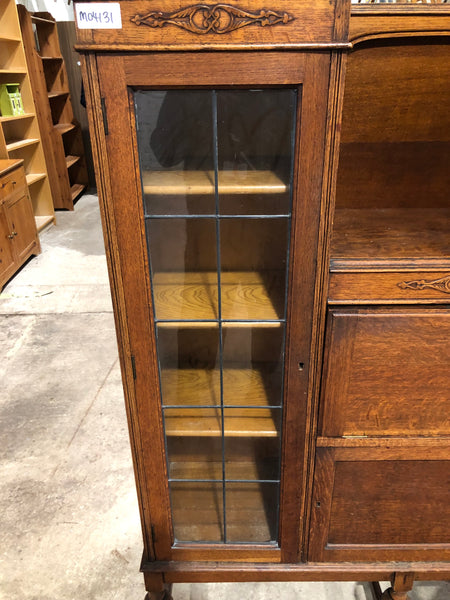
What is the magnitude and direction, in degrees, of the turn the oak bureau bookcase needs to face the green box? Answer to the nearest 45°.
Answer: approximately 135° to its right

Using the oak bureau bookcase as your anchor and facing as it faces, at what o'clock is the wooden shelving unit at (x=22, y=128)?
The wooden shelving unit is roughly at 5 o'clock from the oak bureau bookcase.

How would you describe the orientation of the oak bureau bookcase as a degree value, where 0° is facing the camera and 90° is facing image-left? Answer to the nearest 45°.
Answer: approximately 0°

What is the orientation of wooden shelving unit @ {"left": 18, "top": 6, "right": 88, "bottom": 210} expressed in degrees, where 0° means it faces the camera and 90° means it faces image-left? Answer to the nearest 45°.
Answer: approximately 315°
